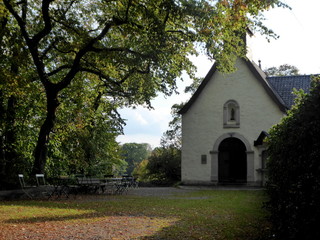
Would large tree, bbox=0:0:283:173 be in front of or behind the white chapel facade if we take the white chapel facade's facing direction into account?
in front

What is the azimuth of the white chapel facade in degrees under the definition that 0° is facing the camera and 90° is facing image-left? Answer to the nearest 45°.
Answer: approximately 0°

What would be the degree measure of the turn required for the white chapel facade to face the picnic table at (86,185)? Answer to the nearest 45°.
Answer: approximately 45° to its right

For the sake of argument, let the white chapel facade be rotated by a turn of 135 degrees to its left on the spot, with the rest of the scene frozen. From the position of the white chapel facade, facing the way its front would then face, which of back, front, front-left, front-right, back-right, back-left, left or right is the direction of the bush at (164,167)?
left
